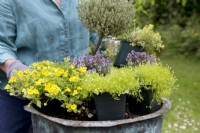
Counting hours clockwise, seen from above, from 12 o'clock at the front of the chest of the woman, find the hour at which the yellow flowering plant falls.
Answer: The yellow flowering plant is roughly at 1 o'clock from the woman.

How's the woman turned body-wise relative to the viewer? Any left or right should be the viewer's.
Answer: facing the viewer and to the right of the viewer

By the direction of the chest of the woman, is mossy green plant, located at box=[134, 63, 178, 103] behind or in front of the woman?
in front

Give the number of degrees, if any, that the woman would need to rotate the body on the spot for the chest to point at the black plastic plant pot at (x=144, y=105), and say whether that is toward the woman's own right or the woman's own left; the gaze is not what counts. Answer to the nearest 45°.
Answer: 0° — they already face it

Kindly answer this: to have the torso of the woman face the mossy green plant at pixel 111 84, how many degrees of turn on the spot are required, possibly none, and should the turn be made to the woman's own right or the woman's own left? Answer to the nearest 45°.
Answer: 0° — they already face it

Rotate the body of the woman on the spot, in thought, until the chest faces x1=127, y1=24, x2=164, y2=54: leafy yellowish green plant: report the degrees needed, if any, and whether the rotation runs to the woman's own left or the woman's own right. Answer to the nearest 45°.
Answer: approximately 45° to the woman's own left
